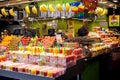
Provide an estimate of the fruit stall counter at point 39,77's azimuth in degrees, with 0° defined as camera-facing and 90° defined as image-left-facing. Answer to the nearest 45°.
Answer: approximately 45°
